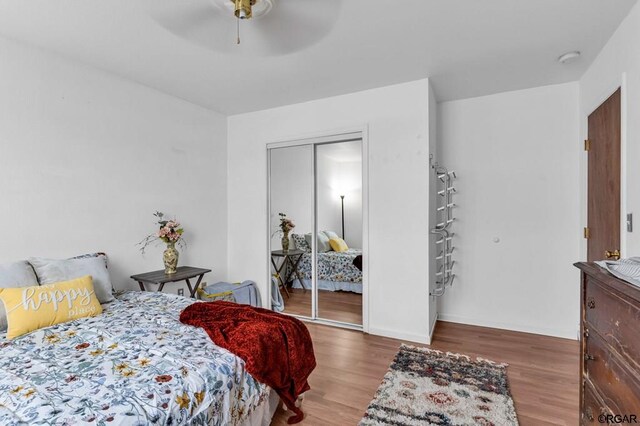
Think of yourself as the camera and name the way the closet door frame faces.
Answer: facing the viewer and to the left of the viewer

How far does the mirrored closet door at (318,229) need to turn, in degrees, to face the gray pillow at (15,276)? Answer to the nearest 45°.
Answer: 0° — it already faces it

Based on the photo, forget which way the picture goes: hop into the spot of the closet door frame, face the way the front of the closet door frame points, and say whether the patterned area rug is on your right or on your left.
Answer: on your left

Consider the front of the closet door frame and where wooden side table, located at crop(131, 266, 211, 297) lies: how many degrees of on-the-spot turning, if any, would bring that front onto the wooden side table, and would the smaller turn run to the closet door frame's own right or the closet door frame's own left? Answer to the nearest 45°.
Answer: approximately 45° to the closet door frame's own right

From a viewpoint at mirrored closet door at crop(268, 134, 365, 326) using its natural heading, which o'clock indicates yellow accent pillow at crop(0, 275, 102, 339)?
The yellow accent pillow is roughly at 12 o'clock from the mirrored closet door.

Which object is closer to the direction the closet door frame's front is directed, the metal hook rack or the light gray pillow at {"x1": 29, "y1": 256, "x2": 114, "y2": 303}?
the light gray pillow

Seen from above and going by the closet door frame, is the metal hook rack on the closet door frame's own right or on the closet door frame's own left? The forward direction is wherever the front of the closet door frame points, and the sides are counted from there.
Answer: on the closet door frame's own left

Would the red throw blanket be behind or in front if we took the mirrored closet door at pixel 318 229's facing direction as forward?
in front

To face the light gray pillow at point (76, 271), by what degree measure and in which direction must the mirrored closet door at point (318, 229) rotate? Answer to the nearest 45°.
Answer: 0° — it already faces it
